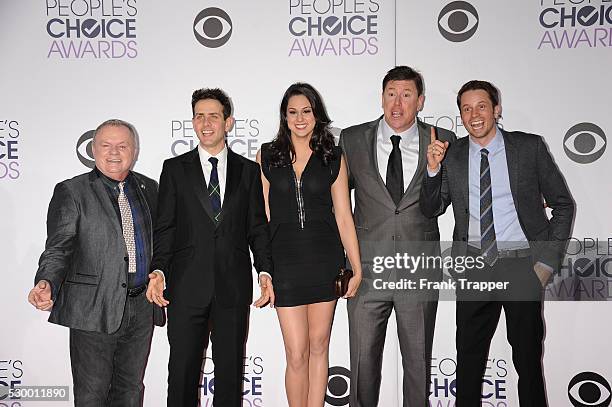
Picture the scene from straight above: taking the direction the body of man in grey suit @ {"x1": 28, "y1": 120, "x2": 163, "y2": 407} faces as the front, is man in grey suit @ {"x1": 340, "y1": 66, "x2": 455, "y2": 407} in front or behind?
in front

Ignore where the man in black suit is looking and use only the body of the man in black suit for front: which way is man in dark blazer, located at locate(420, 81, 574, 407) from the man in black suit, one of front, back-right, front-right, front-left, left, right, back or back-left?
left

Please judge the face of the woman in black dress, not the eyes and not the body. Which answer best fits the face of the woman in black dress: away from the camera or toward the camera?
toward the camera

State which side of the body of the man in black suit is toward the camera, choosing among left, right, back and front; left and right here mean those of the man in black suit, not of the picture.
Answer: front

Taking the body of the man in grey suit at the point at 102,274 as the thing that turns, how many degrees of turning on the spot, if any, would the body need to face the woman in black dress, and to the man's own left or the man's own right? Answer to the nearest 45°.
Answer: approximately 45° to the man's own left

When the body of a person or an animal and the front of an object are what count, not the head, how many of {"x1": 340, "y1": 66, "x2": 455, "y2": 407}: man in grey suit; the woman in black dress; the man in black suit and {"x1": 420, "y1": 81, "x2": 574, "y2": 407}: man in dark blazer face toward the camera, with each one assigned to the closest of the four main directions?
4

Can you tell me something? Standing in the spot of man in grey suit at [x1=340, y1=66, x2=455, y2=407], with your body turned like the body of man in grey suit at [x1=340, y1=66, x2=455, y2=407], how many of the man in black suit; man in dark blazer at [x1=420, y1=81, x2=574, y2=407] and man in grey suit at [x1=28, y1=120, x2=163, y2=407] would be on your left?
1

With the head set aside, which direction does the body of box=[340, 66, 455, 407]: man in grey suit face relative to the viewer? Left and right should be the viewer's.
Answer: facing the viewer

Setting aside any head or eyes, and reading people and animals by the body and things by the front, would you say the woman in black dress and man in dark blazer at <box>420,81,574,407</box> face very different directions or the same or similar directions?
same or similar directions

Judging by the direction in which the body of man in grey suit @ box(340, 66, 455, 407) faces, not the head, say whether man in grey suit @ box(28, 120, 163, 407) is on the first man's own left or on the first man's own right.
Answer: on the first man's own right

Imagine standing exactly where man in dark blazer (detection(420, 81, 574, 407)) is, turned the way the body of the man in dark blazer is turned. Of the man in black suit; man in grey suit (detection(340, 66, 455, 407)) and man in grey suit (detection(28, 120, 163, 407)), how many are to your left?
0

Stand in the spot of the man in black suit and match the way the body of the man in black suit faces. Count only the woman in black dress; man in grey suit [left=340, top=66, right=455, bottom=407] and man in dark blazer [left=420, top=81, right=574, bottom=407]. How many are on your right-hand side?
0

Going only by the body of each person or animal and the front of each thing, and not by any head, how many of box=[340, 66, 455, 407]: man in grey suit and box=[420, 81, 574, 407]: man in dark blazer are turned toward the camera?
2

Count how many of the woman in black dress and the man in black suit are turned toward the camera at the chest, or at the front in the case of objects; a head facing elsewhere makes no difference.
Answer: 2

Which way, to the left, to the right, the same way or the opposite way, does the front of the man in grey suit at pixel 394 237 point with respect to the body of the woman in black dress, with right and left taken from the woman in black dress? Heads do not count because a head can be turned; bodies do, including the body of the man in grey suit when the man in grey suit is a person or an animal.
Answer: the same way

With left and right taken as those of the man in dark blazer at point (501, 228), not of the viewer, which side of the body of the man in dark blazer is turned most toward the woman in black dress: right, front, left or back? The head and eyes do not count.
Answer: right

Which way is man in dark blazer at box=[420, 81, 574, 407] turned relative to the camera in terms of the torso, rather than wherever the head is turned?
toward the camera

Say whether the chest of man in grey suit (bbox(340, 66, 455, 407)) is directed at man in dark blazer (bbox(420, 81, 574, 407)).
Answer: no
